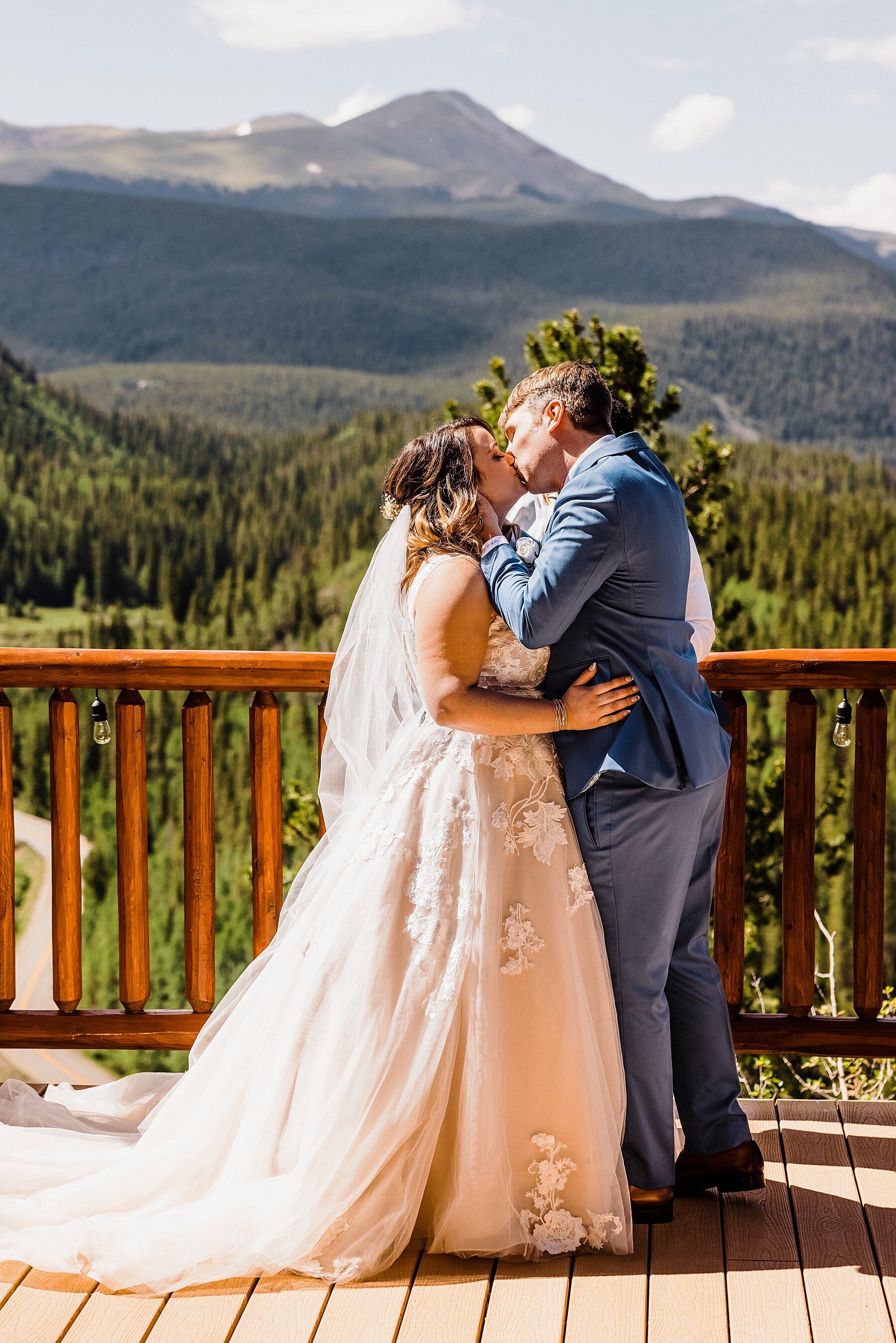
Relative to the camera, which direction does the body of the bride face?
to the viewer's right

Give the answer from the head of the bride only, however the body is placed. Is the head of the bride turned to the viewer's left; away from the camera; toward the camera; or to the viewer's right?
to the viewer's right

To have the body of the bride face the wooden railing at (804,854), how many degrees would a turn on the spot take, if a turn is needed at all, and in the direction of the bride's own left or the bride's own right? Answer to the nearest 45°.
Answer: approximately 45° to the bride's own left

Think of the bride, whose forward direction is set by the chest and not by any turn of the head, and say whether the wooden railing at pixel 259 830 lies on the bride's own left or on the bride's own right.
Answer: on the bride's own left

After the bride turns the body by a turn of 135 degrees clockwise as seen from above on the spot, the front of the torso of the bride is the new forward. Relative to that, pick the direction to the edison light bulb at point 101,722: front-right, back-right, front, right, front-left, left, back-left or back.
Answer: right

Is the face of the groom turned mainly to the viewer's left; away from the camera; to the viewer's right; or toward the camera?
to the viewer's left

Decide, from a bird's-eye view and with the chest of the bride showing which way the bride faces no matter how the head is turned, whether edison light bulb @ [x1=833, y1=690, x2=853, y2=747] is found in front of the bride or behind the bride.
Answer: in front
